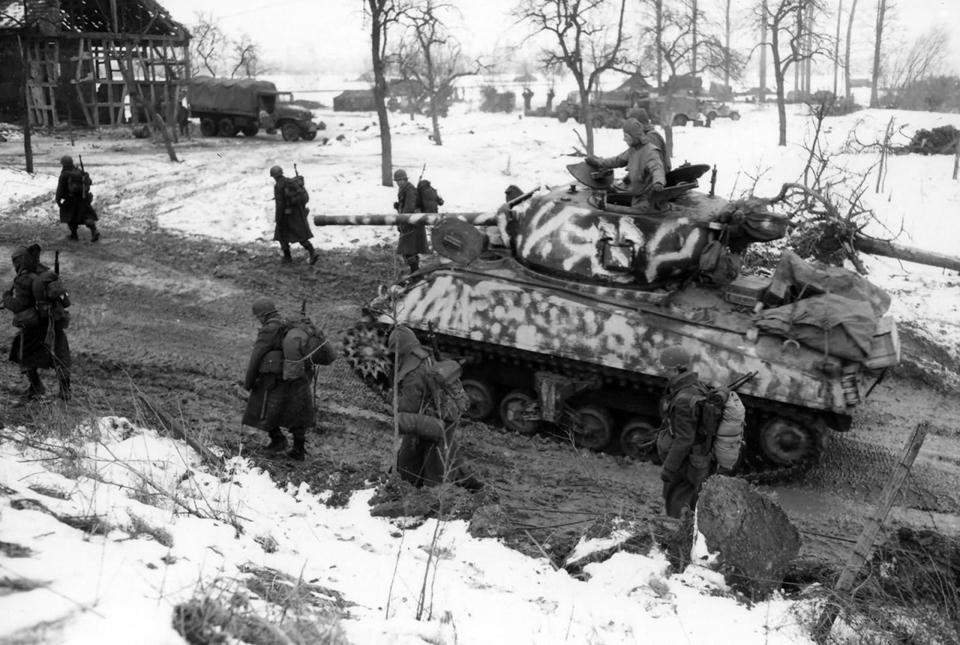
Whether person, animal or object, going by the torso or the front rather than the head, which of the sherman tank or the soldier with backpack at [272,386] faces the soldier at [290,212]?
the sherman tank

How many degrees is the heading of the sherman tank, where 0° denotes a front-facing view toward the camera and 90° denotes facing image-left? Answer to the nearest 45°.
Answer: approximately 135°

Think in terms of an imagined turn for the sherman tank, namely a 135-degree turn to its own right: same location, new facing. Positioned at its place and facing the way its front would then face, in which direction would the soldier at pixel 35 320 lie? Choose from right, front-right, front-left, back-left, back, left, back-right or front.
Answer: back

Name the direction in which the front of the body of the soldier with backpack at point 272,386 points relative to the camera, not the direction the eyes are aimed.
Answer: to the viewer's left

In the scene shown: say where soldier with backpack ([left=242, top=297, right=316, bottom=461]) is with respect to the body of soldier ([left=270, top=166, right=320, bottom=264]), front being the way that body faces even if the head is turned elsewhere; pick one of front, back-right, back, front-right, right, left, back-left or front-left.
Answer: back-left

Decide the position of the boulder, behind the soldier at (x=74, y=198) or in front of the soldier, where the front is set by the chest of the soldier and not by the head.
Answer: behind

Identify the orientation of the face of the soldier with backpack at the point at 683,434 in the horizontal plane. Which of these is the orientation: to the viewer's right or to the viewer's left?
to the viewer's left

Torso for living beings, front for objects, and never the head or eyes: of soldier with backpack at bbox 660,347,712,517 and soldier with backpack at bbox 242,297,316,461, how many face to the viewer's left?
2

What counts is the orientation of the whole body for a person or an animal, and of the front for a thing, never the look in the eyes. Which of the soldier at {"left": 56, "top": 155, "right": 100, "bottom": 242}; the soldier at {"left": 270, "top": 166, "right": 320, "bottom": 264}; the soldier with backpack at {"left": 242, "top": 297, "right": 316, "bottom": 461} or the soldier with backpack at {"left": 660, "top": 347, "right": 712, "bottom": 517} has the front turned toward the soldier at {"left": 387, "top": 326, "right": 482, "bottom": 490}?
the soldier with backpack at {"left": 660, "top": 347, "right": 712, "bottom": 517}

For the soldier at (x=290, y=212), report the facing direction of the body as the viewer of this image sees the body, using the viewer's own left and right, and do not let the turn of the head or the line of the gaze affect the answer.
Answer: facing away from the viewer and to the left of the viewer

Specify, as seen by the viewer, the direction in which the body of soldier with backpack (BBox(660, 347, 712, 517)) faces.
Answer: to the viewer's left
